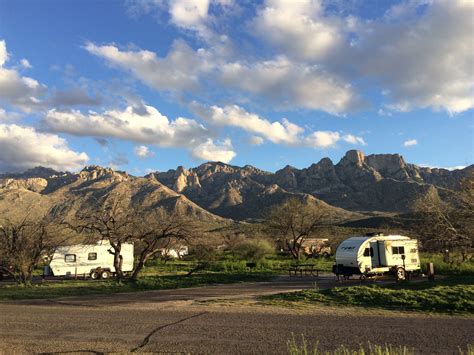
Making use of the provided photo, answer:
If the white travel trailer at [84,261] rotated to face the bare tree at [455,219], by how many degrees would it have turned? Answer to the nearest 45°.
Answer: approximately 135° to its left

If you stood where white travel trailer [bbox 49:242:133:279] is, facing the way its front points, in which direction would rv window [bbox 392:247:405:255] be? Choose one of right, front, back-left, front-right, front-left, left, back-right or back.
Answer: back-left

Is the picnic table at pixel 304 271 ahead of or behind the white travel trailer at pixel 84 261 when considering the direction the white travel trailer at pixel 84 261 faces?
behind

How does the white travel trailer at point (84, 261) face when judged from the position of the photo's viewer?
facing to the left of the viewer

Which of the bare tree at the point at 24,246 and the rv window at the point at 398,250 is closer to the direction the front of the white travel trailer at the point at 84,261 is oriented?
the bare tree

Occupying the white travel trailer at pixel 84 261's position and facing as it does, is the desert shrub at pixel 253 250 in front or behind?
behind
